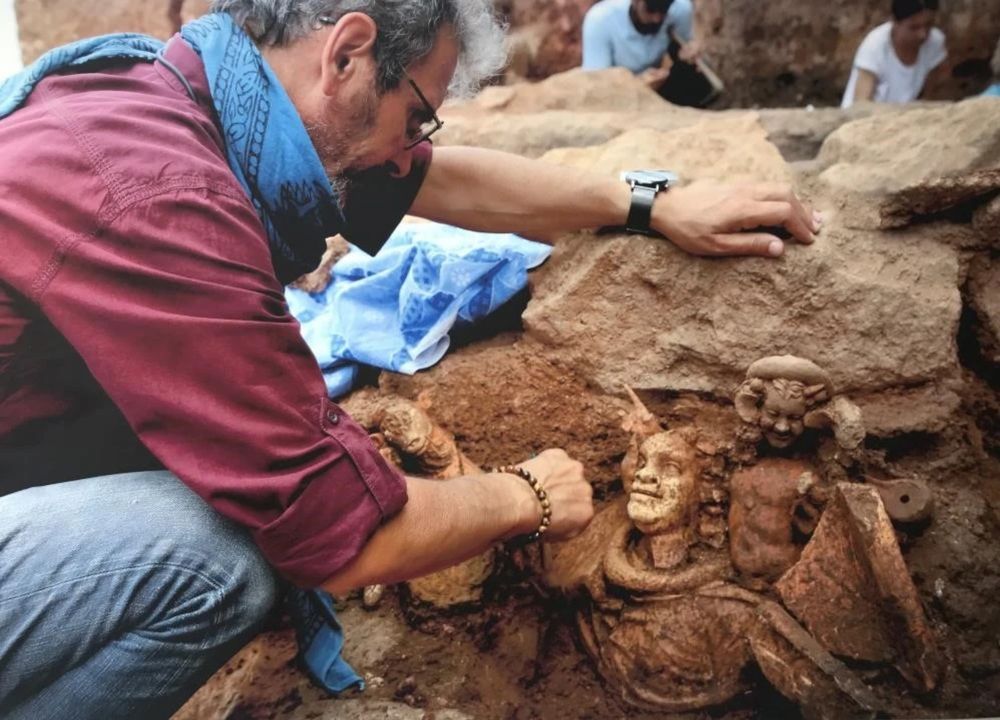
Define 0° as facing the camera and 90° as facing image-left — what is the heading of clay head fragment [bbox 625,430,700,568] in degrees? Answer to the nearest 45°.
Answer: approximately 45°

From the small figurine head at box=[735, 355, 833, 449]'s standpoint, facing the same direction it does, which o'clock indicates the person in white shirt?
The person in white shirt is roughly at 6 o'clock from the small figurine head.

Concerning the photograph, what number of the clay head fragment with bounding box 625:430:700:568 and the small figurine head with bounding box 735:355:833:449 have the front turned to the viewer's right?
0

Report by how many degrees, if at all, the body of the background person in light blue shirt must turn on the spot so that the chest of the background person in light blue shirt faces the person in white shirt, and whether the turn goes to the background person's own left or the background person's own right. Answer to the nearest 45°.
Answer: approximately 45° to the background person's own left

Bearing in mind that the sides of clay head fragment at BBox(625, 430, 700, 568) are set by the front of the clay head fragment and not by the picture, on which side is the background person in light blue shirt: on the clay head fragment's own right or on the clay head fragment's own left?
on the clay head fragment's own right

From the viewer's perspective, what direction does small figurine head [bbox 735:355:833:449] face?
toward the camera

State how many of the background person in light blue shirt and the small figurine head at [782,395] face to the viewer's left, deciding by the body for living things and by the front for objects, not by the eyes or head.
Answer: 0

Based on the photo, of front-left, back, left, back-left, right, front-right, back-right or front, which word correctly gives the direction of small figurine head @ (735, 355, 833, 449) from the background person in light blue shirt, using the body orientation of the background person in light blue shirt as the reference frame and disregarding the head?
front-right

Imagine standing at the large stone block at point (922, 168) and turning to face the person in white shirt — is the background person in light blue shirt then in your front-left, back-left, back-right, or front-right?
front-left

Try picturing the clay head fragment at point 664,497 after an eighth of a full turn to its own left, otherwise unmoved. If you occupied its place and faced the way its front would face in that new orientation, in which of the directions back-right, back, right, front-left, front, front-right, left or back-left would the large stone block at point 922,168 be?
back-left

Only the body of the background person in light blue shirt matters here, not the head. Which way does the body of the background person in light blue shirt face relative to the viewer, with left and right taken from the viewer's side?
facing the viewer and to the right of the viewer
